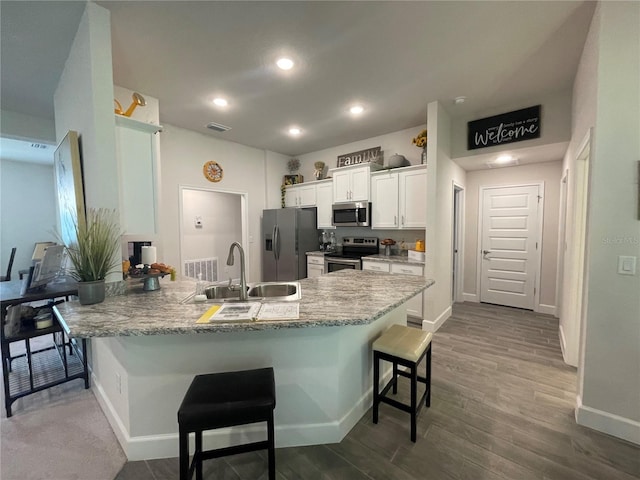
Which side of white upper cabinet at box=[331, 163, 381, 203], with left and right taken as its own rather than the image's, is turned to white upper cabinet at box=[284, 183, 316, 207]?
right

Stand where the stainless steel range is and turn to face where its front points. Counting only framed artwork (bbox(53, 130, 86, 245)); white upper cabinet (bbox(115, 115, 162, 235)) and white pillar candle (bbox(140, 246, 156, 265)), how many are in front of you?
3

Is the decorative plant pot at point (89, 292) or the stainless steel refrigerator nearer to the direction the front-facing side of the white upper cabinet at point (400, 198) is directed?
the decorative plant pot

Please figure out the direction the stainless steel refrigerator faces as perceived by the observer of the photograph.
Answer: facing the viewer and to the left of the viewer

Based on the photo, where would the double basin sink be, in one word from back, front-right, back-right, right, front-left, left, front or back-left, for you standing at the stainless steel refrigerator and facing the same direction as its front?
front-left

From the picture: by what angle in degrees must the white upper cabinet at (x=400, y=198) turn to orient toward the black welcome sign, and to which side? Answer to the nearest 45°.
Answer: approximately 135° to its left

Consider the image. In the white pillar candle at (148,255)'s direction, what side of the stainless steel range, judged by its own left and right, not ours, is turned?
front

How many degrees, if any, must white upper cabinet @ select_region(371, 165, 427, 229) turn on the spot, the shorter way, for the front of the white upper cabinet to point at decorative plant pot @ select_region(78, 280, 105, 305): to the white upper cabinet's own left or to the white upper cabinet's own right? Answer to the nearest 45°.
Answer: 0° — it already faces it
